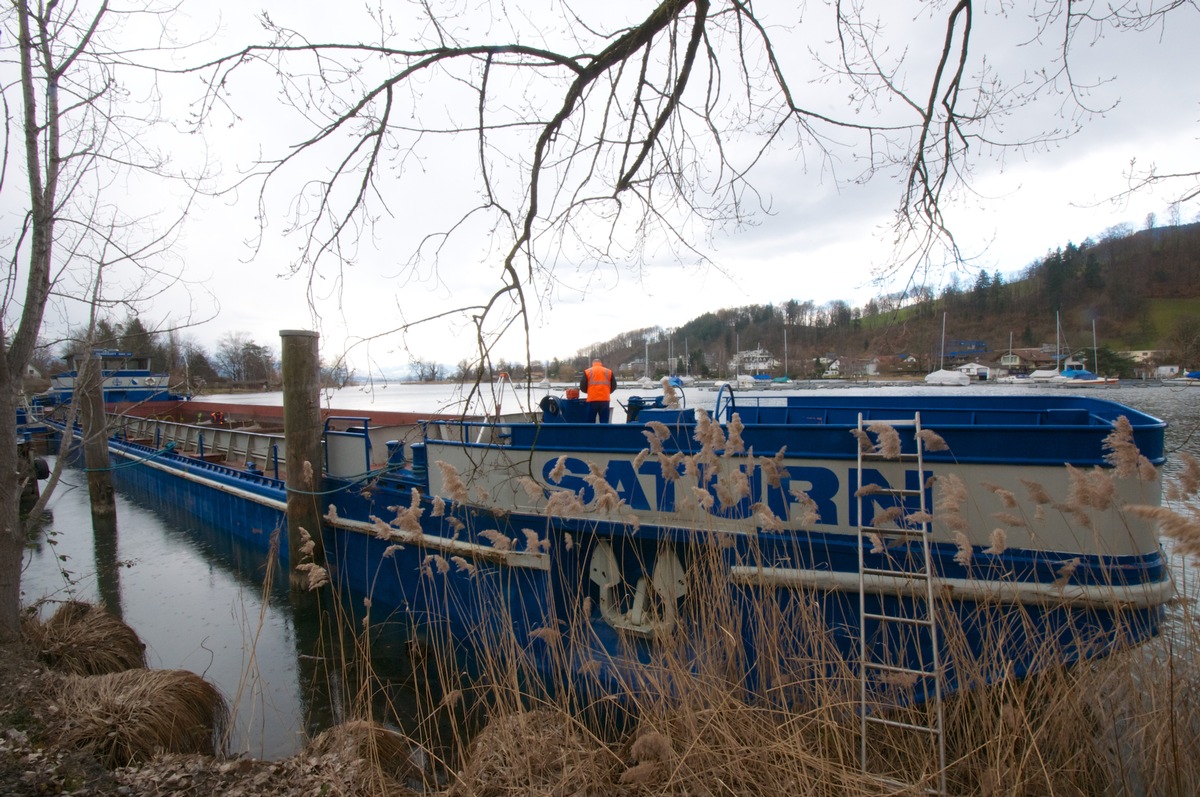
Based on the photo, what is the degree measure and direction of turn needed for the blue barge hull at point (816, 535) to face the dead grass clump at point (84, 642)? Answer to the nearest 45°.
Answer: approximately 135° to its right

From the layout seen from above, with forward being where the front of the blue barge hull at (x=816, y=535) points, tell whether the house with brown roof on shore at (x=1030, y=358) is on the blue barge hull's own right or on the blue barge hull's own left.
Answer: on the blue barge hull's own left

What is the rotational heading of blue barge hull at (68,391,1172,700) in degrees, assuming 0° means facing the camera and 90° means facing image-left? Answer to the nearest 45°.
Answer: approximately 315°

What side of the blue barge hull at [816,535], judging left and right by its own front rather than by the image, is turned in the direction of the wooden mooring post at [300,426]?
back

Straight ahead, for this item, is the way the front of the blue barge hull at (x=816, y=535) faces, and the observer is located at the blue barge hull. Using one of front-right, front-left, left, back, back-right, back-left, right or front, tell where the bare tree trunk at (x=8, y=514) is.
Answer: back-right

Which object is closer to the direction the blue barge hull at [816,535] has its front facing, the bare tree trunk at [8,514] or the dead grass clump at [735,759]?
the dead grass clump
